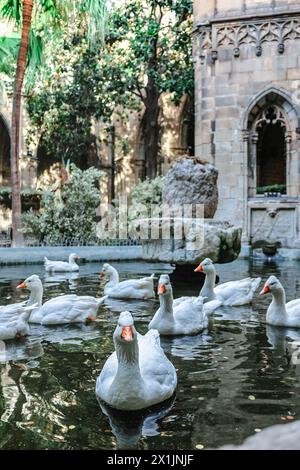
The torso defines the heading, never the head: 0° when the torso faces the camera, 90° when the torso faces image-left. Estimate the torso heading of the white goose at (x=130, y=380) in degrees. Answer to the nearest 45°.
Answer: approximately 0°

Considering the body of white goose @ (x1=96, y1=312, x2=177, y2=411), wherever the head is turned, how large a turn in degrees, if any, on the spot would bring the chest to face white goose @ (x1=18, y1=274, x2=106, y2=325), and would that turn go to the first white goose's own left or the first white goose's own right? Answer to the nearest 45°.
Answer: approximately 180°

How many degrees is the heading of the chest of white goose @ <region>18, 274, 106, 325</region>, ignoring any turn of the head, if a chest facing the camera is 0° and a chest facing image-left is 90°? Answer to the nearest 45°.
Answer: approximately 90°

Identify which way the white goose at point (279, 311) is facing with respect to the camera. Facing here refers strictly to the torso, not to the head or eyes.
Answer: to the viewer's left

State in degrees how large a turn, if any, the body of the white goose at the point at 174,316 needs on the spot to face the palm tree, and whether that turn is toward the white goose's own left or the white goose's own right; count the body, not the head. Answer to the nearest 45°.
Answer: approximately 90° to the white goose's own right

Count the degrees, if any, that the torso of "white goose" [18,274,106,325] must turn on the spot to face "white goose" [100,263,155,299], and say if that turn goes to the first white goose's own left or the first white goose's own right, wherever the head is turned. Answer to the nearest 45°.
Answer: approximately 135° to the first white goose's own right

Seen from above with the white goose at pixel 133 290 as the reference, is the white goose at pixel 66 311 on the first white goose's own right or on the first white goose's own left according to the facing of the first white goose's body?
on the first white goose's own left

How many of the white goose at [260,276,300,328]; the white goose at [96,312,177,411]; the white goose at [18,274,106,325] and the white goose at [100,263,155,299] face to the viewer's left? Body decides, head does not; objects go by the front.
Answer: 3

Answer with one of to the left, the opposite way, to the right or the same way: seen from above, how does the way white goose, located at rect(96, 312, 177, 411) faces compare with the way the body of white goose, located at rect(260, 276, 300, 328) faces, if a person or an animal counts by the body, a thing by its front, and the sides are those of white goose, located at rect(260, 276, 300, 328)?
to the left

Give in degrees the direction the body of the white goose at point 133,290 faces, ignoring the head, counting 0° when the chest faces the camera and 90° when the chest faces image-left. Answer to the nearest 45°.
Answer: approximately 90°

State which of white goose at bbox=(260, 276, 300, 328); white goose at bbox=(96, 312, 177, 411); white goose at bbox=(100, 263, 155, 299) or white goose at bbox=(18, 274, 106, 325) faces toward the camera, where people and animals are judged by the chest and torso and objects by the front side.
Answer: white goose at bbox=(96, 312, 177, 411)

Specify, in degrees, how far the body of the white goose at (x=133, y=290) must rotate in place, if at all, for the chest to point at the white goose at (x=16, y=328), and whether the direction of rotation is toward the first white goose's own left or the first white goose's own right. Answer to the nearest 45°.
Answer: approximately 45° to the first white goose's own left

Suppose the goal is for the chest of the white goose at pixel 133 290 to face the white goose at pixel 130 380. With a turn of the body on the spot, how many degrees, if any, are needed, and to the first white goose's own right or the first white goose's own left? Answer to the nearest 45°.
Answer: approximately 90° to the first white goose's own left

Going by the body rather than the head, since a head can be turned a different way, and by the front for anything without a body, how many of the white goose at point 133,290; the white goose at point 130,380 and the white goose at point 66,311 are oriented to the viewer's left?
2
